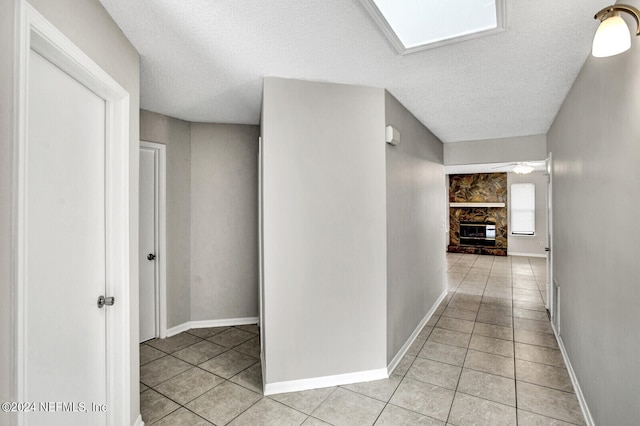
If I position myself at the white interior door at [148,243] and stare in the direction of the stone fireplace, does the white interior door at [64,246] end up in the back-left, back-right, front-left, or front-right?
back-right

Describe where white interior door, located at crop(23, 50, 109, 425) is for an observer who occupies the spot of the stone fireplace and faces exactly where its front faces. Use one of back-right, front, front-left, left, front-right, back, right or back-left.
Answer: front

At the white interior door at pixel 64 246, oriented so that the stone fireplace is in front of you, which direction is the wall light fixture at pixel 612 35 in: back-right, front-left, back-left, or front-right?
front-right

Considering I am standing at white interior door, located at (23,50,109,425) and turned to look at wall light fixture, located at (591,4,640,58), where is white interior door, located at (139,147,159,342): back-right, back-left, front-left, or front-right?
back-left

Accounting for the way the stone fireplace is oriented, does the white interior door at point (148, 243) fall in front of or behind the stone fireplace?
in front

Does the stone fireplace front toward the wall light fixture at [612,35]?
yes

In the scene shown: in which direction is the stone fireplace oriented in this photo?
toward the camera
